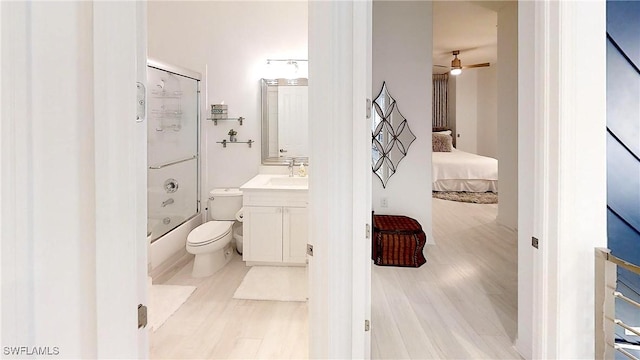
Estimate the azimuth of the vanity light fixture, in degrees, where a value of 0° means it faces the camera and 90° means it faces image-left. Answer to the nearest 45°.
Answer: approximately 0°

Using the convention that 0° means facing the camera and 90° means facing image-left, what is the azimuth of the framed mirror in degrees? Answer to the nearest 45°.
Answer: approximately 0°

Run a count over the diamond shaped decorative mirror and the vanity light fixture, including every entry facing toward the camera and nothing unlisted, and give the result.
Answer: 2
